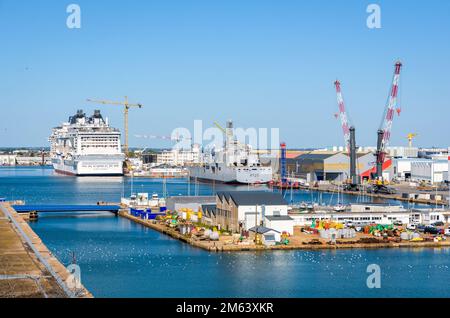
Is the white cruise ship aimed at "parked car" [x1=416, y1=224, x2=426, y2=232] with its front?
no

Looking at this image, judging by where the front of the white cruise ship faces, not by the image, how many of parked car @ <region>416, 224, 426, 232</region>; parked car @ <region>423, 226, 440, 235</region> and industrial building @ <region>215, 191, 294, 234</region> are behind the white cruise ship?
3

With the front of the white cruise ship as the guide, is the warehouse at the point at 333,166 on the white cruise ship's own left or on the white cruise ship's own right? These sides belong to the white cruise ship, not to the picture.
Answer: on the white cruise ship's own right

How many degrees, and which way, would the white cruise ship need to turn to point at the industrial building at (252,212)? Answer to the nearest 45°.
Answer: approximately 180°

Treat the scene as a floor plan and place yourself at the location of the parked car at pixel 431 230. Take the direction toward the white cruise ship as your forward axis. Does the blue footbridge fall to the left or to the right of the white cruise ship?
left

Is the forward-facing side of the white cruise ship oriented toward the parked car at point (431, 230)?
no

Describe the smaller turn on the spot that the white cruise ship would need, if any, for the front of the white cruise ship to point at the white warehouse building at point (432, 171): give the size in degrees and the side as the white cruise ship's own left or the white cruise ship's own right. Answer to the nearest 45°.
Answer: approximately 135° to the white cruise ship's own right

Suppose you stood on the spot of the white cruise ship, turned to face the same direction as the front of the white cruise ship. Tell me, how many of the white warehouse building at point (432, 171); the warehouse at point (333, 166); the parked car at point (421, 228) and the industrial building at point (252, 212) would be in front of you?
0
